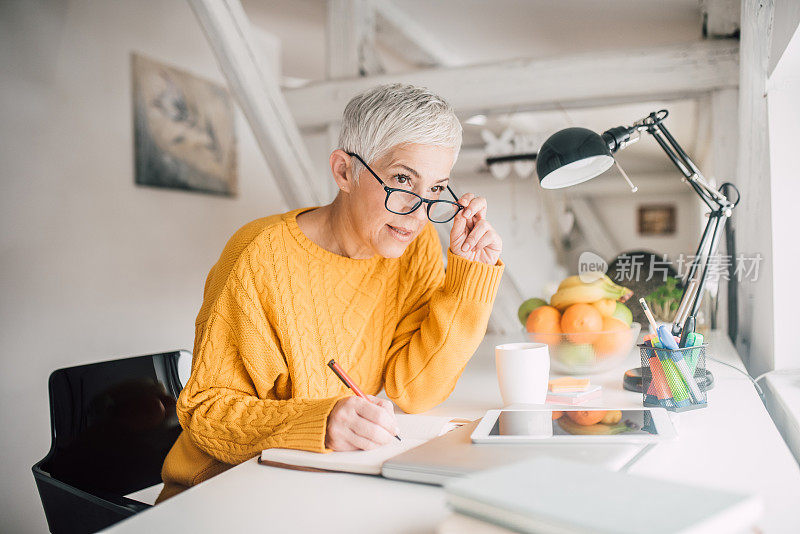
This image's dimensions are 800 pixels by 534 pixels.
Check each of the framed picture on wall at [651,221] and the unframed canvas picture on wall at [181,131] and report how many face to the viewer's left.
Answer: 0

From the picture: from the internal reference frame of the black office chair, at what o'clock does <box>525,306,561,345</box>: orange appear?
The orange is roughly at 11 o'clock from the black office chair.

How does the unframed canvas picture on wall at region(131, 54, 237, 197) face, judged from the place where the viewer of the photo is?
facing the viewer and to the right of the viewer

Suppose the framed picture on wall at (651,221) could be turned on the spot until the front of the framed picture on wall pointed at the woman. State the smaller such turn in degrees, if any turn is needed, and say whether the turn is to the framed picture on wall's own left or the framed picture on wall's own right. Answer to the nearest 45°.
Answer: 0° — it already faces them

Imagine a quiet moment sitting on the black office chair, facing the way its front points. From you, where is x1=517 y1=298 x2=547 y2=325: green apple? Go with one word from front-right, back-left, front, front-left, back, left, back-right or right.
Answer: front-left

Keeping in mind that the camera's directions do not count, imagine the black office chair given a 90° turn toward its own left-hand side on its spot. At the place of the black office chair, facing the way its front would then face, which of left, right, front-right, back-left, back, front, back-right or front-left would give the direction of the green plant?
front-right

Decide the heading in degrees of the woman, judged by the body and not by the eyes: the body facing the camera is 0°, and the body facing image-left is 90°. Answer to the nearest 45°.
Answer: approximately 315°

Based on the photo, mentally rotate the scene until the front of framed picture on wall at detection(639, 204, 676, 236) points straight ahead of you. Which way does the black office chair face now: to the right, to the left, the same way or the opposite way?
to the left

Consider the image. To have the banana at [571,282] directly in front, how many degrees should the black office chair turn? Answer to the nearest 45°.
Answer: approximately 45° to its left

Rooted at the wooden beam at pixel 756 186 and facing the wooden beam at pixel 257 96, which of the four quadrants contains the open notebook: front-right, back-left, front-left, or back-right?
front-left

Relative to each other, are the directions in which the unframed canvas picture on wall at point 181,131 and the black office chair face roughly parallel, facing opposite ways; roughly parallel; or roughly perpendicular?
roughly parallel

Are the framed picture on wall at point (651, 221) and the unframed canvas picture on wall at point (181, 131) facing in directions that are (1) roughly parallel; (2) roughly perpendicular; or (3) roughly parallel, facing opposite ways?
roughly perpendicular

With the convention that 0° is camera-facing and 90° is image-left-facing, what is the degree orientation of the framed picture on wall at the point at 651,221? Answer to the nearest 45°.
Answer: approximately 0°

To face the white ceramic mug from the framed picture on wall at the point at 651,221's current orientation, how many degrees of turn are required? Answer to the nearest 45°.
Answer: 0° — it already faces it

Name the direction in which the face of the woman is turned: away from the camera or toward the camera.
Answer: toward the camera

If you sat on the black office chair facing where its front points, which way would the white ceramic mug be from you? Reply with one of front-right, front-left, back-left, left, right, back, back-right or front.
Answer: front
